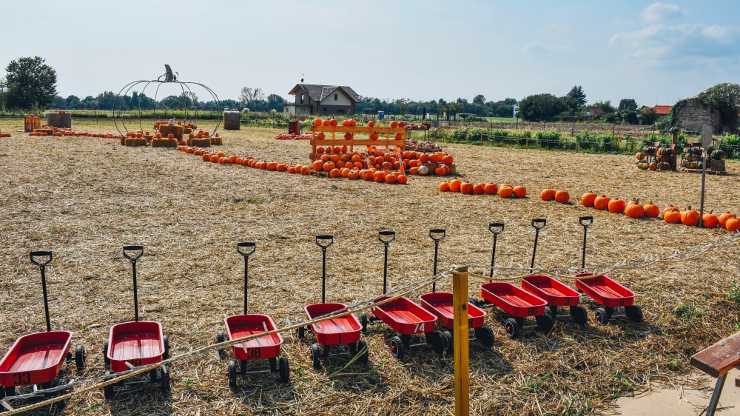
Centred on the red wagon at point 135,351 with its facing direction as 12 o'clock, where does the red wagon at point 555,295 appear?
the red wagon at point 555,295 is roughly at 3 o'clock from the red wagon at point 135,351.

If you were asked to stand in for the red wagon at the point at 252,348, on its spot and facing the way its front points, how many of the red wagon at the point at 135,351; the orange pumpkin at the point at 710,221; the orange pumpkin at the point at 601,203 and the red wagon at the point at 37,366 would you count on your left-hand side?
2

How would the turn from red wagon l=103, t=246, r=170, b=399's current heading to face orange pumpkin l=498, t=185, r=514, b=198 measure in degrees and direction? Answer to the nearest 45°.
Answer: approximately 45° to its right

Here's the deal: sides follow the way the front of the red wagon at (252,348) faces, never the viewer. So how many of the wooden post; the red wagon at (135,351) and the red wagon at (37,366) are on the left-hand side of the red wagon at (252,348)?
2

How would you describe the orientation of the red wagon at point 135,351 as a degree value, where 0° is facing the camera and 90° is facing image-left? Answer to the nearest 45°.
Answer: approximately 180°

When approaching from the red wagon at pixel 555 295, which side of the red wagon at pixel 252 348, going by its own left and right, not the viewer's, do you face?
right

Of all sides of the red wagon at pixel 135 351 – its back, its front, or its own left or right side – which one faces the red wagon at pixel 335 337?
right

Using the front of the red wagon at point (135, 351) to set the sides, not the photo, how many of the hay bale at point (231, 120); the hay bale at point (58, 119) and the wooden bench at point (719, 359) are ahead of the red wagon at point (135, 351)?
2

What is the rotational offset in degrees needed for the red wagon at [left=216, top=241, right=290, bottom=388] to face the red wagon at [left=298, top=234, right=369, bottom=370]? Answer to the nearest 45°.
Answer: approximately 90° to its right

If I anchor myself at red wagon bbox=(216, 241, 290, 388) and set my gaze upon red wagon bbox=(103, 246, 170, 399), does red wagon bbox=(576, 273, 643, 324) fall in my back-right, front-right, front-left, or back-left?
back-right

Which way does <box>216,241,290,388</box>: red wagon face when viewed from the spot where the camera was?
facing away from the viewer

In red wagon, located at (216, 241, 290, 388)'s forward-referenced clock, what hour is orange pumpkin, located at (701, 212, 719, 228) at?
The orange pumpkin is roughly at 2 o'clock from the red wagon.

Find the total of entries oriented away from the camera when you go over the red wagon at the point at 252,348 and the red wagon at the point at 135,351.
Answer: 2

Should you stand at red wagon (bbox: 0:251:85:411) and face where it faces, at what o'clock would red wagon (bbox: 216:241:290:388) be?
red wagon (bbox: 216:241:290:388) is roughly at 2 o'clock from red wagon (bbox: 0:251:85:411).
